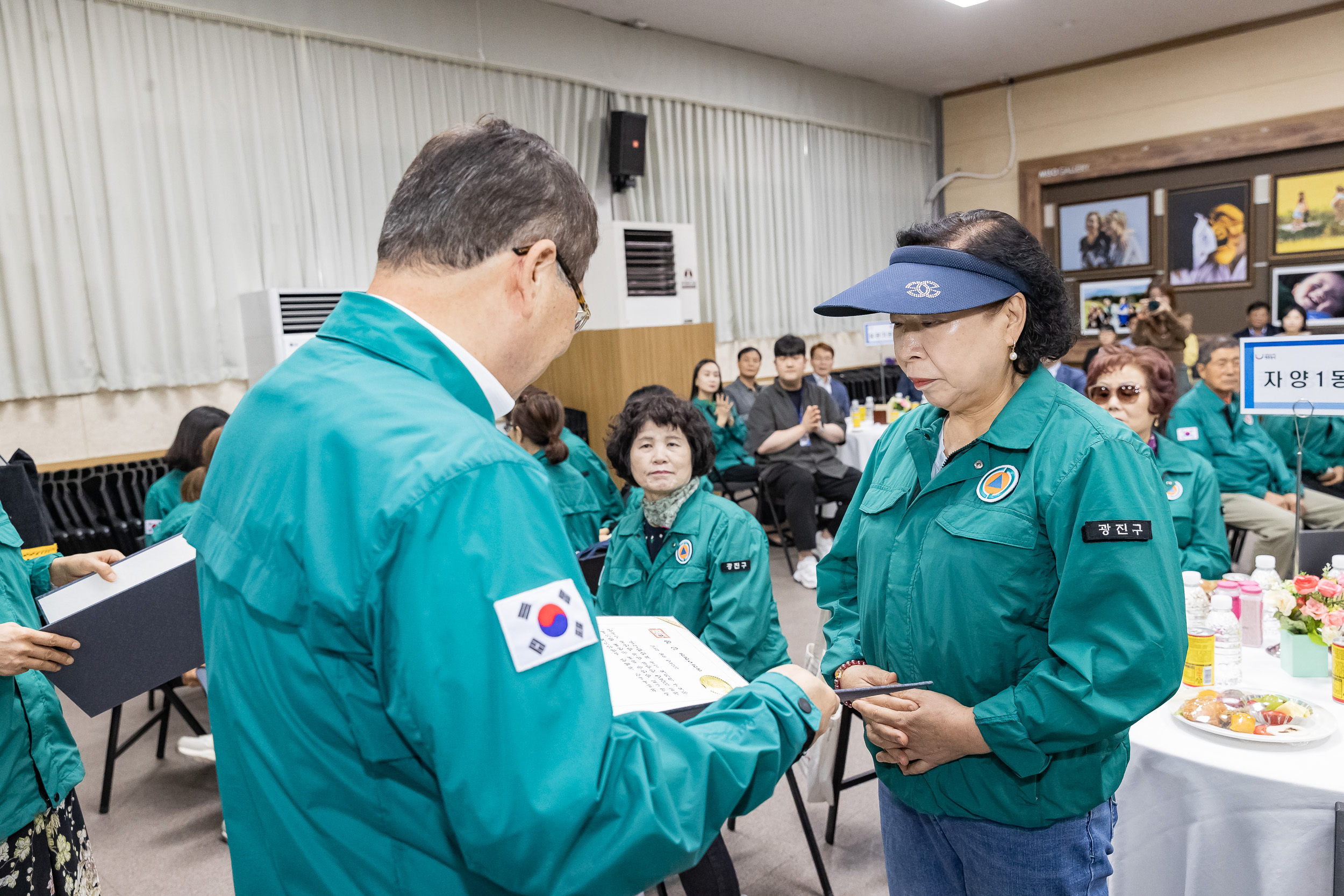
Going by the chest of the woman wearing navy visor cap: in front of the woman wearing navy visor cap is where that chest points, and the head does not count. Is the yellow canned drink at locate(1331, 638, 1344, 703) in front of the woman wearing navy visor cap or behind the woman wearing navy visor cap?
behind

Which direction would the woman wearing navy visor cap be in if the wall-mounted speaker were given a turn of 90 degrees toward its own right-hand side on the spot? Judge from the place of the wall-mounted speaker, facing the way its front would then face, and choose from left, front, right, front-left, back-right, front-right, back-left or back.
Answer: front-left

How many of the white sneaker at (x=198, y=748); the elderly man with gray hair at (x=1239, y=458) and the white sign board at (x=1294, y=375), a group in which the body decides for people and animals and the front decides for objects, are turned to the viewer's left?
1

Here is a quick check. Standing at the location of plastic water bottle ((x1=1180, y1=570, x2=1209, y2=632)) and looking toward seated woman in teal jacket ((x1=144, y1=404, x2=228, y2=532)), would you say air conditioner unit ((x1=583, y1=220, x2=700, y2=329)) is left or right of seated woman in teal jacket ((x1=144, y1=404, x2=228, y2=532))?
right

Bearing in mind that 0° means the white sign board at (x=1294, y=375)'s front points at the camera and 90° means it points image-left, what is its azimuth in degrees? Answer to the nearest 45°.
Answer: approximately 0°

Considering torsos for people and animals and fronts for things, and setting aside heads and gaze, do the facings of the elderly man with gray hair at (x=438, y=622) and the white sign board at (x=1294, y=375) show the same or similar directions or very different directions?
very different directions

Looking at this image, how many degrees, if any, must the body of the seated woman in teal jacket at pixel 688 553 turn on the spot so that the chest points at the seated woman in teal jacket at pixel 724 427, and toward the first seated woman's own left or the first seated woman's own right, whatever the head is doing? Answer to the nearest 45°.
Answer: approximately 135° to the first seated woman's own right

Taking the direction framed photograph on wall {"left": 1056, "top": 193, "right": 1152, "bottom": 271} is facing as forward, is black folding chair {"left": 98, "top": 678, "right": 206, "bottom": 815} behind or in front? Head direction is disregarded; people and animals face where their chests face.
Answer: in front

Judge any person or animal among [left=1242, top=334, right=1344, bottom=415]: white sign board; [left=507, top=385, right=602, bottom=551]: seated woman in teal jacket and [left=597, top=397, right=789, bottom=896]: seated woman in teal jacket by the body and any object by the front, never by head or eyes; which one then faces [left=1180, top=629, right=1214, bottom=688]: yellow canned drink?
the white sign board

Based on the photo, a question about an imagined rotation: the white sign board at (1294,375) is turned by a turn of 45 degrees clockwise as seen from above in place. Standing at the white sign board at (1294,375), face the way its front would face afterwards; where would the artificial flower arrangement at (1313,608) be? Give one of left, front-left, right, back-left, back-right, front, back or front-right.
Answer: front-left

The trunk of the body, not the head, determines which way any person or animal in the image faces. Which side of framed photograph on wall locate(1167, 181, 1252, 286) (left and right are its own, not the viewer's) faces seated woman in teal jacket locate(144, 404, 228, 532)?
front

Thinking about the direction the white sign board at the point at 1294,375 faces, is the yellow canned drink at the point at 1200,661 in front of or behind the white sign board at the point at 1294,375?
in front

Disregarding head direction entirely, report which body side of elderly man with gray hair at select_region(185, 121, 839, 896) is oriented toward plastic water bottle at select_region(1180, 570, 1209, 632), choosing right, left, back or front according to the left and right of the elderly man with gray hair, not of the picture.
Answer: front

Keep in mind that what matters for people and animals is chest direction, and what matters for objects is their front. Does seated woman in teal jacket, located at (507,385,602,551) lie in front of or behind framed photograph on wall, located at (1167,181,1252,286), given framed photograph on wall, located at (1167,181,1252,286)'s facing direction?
in front

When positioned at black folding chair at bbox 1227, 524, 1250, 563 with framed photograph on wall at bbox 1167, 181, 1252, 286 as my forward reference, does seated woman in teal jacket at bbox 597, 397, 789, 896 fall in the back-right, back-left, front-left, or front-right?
back-left

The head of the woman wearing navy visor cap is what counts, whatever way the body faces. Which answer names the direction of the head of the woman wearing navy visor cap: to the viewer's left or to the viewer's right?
to the viewer's left

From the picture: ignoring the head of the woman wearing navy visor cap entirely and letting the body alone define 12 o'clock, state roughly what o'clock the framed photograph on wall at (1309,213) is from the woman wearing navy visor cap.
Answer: The framed photograph on wall is roughly at 5 o'clock from the woman wearing navy visor cap.
